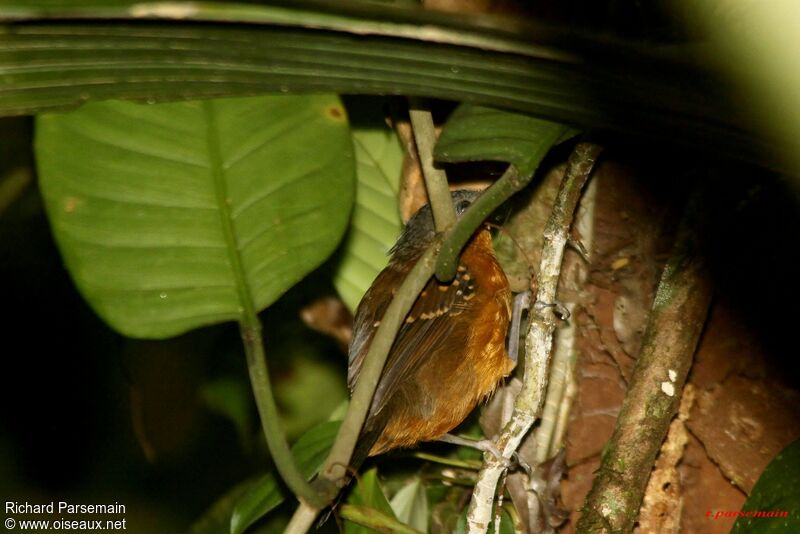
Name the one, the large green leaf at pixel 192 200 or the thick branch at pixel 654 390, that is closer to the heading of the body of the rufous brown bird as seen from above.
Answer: the thick branch

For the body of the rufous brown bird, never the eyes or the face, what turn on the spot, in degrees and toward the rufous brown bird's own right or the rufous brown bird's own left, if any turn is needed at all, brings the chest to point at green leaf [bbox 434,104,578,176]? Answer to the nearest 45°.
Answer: approximately 90° to the rufous brown bird's own right

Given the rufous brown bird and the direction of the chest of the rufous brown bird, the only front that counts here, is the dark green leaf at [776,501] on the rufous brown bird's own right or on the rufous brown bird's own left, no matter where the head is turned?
on the rufous brown bird's own right

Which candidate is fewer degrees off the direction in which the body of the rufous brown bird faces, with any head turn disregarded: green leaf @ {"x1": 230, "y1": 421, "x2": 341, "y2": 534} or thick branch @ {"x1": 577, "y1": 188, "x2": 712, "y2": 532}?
the thick branch

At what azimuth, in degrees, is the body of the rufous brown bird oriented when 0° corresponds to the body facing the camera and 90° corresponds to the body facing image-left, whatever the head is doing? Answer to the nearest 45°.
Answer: approximately 270°
